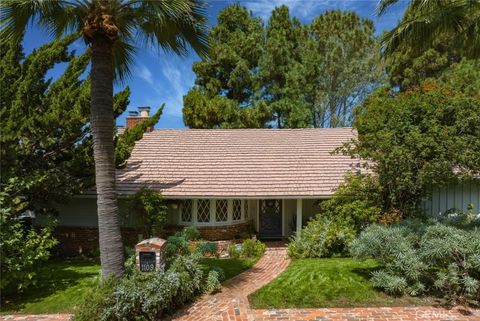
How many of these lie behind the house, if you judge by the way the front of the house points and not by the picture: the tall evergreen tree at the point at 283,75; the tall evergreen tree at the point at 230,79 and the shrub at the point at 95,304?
2

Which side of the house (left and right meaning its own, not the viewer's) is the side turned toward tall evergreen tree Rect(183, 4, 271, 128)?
back

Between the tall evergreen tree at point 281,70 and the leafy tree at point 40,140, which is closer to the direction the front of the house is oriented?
the leafy tree

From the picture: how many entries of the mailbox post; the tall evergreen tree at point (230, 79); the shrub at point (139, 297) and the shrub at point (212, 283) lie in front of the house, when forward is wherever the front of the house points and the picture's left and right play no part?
3

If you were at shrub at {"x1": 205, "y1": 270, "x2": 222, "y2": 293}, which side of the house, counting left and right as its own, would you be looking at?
front

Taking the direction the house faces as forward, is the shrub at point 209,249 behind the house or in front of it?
in front

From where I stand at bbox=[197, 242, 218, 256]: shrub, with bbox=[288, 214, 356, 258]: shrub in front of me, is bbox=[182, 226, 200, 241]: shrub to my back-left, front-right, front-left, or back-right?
back-left

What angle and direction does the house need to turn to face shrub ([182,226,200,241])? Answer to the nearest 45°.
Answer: approximately 45° to its right

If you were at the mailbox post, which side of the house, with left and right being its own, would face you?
front

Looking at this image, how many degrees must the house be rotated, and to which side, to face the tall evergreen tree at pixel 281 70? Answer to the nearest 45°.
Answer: approximately 180°

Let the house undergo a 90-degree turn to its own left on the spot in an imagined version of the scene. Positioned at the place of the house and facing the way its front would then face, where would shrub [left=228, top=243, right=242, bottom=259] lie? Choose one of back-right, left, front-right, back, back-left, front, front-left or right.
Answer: right

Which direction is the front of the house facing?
toward the camera

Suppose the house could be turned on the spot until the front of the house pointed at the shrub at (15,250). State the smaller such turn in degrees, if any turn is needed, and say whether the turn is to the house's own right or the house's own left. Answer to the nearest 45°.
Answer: approximately 45° to the house's own right

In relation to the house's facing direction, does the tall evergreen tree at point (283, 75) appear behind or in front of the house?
behind

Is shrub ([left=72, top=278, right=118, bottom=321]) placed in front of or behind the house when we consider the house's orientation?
in front
